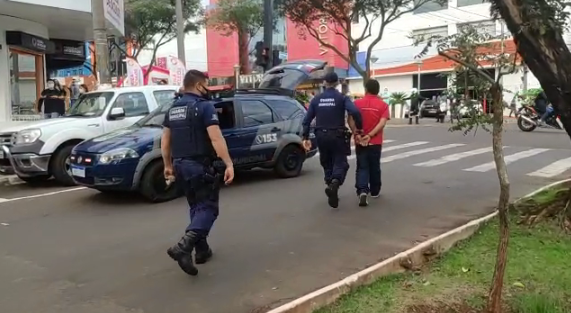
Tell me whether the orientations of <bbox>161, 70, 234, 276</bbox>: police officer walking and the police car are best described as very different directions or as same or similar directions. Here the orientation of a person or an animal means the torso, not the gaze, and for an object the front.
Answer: very different directions

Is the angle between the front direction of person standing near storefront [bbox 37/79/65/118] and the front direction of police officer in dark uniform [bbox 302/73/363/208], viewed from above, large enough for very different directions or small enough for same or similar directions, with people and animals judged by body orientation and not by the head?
very different directions

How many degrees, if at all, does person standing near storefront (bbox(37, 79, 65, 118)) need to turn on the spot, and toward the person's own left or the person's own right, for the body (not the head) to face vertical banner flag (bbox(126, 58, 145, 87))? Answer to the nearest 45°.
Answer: approximately 135° to the person's own left

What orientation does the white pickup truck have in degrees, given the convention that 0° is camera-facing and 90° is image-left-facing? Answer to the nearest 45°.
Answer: approximately 45°

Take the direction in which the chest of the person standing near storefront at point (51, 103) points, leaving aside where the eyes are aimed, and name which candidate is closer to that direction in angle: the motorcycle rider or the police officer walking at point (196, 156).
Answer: the police officer walking

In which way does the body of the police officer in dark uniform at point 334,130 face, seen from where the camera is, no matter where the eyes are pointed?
away from the camera

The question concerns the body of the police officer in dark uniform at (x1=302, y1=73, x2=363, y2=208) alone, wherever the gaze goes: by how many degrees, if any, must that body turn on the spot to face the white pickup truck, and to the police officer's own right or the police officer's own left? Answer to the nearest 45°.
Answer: approximately 45° to the police officer's own left

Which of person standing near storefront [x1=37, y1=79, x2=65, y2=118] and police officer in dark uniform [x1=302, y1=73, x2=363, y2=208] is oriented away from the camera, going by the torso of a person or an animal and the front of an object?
the police officer in dark uniform

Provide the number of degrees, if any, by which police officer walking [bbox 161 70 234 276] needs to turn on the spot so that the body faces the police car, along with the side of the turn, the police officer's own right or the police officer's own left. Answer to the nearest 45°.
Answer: approximately 45° to the police officer's own left
